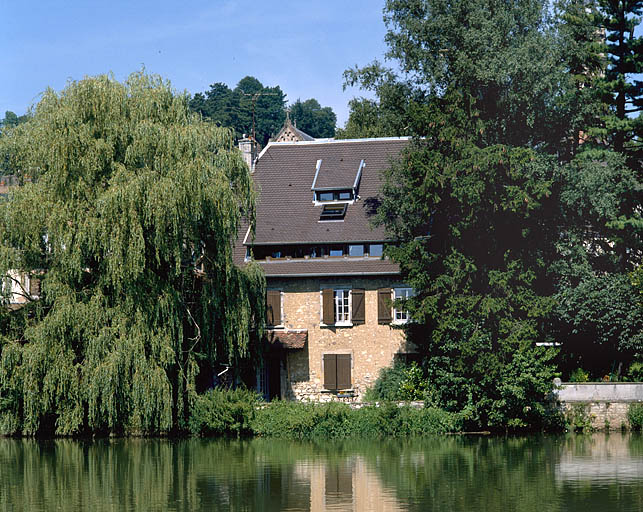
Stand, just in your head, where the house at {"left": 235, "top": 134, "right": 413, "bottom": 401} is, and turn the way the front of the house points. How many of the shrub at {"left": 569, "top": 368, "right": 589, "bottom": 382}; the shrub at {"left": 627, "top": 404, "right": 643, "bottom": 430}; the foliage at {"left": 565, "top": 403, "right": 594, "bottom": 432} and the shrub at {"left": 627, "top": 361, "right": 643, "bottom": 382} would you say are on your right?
0

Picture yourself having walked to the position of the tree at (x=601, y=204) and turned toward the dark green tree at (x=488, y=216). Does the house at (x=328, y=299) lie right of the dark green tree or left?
right

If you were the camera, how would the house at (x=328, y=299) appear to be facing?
facing the viewer

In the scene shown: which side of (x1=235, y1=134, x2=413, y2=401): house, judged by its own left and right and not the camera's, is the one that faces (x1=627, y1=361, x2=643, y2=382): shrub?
left

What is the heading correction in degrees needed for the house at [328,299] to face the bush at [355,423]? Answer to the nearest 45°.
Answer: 0° — it already faces it

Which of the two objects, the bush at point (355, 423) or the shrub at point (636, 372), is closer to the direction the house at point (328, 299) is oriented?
the bush

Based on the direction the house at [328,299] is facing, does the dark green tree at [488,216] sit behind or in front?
in front

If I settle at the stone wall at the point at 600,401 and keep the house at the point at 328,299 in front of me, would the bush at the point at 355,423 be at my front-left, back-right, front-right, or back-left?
front-left

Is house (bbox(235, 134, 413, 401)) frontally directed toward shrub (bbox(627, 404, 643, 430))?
no

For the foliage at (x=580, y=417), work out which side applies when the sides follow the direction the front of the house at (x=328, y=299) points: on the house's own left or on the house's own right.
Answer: on the house's own left

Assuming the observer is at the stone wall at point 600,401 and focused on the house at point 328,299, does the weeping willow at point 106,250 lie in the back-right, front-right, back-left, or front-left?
front-left

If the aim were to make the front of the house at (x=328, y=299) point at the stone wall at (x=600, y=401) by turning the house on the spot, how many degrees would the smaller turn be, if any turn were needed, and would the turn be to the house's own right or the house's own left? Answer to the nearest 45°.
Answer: approximately 45° to the house's own left

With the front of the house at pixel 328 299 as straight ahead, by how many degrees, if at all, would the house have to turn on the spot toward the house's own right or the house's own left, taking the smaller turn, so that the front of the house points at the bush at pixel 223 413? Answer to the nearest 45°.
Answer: approximately 45° to the house's own right
